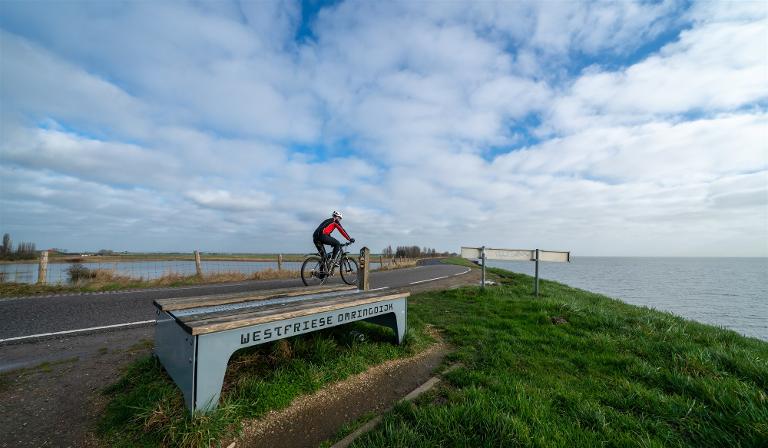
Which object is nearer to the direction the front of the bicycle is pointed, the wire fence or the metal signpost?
the metal signpost

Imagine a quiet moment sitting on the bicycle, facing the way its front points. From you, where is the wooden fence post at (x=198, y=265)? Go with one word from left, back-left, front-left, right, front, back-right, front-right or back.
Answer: left

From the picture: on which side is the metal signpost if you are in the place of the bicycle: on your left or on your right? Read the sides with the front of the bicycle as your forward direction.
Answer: on your right

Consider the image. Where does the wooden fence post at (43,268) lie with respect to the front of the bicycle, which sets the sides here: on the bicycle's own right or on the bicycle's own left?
on the bicycle's own left

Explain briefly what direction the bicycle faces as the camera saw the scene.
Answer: facing away from the viewer and to the right of the viewer

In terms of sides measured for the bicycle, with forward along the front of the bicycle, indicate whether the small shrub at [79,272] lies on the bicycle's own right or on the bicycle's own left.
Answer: on the bicycle's own left

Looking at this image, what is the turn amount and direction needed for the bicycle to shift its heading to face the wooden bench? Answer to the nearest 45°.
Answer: approximately 135° to its right
